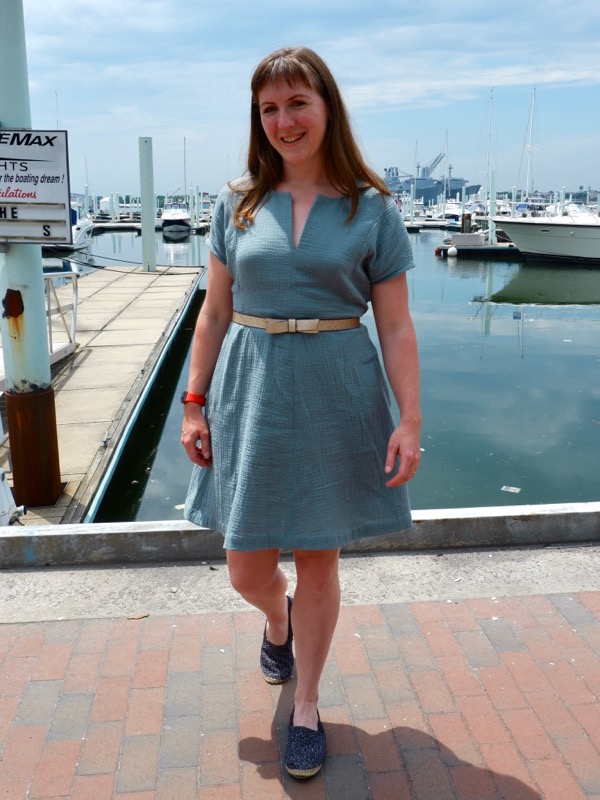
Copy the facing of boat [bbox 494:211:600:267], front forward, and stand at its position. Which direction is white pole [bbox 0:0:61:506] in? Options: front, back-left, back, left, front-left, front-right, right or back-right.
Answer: left

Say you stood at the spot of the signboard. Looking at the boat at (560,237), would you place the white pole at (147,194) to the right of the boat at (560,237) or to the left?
left

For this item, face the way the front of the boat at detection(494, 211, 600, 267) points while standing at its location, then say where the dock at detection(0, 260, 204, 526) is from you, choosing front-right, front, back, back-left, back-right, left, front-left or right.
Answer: left

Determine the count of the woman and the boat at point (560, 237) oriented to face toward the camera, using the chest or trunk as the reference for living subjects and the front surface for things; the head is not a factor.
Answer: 1

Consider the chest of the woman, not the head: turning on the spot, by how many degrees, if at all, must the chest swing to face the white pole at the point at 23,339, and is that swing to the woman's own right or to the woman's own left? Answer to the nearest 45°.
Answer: approximately 135° to the woman's own right

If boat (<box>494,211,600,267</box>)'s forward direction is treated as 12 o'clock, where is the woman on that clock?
The woman is roughly at 9 o'clock from the boat.

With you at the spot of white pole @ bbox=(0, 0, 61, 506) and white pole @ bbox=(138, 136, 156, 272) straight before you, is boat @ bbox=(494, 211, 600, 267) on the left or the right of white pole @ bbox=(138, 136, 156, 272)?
right

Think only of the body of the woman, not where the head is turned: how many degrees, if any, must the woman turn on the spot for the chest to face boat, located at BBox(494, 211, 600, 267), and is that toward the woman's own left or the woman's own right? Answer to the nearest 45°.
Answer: approximately 180°

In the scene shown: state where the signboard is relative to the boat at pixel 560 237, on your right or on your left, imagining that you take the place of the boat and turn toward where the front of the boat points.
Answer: on your left

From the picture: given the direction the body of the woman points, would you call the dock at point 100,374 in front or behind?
behind

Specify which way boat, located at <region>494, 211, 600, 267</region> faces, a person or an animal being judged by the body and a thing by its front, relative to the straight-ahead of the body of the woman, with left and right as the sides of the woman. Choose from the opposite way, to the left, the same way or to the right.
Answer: to the right

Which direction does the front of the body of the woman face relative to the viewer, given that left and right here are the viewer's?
facing the viewer

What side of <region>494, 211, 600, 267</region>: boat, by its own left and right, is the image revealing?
left

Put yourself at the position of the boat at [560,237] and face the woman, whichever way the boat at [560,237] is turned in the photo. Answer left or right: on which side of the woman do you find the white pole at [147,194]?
right
